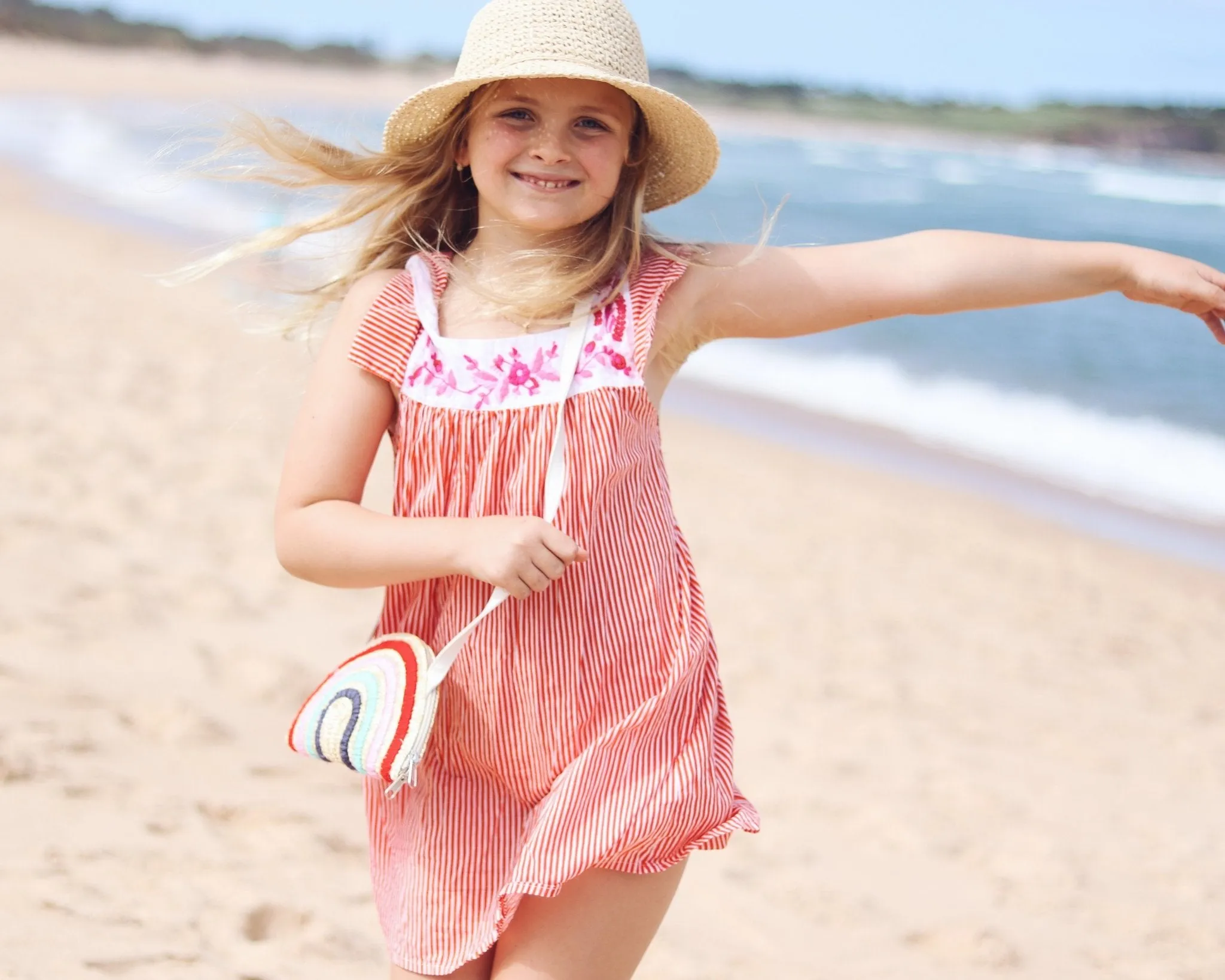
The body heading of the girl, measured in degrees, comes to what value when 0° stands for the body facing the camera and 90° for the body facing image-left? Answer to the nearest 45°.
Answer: approximately 0°
